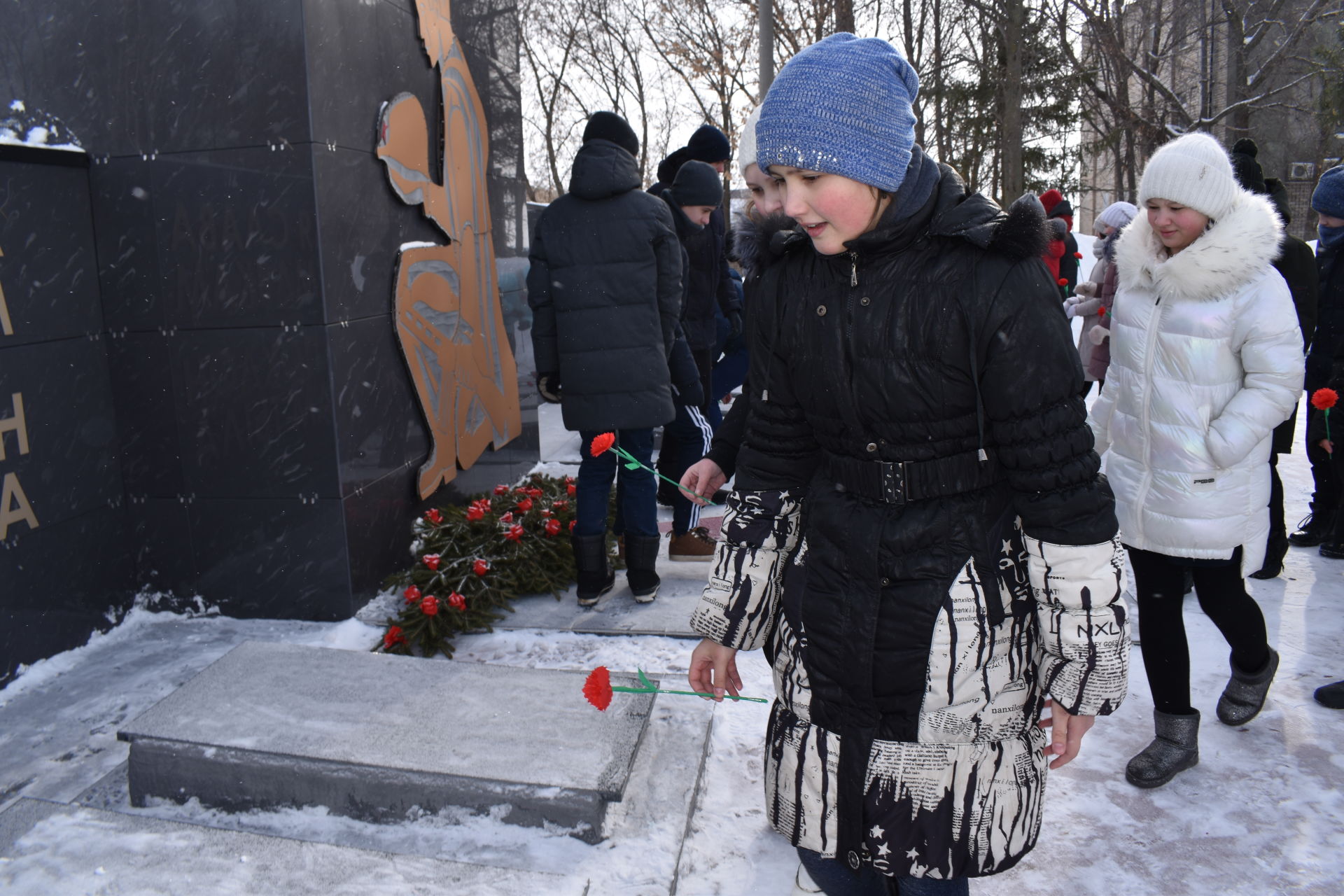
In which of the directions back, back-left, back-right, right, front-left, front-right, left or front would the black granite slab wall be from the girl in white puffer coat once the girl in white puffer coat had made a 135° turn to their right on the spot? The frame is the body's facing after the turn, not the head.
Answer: left

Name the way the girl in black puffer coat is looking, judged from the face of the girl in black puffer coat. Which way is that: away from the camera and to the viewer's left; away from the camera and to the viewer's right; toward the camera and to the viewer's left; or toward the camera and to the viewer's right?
toward the camera and to the viewer's left

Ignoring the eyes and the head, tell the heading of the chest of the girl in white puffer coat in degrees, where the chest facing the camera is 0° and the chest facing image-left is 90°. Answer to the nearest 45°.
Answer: approximately 45°

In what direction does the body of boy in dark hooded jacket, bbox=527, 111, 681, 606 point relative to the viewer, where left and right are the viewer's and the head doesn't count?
facing away from the viewer

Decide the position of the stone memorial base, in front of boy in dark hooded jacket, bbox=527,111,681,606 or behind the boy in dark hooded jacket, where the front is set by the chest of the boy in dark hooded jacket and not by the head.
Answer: behind

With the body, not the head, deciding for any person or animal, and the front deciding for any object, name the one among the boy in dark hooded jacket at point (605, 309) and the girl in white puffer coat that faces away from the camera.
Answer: the boy in dark hooded jacket

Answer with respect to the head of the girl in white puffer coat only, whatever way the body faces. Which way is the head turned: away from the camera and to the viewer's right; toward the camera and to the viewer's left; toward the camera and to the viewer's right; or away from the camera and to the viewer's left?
toward the camera and to the viewer's left

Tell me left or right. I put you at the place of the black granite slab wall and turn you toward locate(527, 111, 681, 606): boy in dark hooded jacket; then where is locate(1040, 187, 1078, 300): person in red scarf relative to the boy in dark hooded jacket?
left

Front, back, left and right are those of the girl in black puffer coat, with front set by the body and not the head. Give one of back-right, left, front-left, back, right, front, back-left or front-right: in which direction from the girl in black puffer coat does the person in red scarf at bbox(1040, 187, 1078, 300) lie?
back-right

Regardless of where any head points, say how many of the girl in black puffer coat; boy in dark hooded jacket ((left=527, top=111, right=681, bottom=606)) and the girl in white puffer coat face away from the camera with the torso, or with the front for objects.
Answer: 1

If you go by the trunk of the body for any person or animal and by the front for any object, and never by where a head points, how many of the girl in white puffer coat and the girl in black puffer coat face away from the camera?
0

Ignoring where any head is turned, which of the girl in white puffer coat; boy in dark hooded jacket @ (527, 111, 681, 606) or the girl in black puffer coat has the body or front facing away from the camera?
the boy in dark hooded jacket

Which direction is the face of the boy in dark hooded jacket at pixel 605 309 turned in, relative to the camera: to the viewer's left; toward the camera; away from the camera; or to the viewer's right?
away from the camera

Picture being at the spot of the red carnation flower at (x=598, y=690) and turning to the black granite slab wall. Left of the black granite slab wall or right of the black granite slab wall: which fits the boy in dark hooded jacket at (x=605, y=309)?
right
